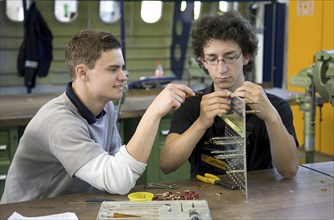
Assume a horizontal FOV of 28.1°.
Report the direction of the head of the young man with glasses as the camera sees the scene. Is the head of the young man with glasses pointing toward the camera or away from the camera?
toward the camera

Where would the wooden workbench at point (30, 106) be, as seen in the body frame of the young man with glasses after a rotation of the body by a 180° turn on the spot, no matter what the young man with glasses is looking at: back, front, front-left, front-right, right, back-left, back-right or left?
front-left

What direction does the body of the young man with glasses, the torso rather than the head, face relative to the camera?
toward the camera

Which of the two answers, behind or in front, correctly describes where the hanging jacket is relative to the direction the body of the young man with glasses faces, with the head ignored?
behind
